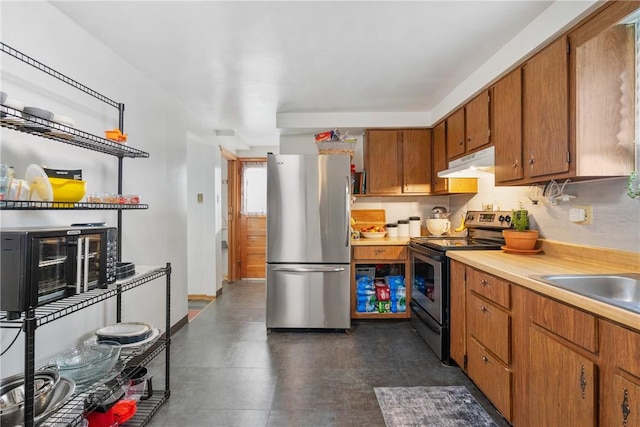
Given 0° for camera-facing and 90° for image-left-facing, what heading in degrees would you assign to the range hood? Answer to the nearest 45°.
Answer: approximately 45°

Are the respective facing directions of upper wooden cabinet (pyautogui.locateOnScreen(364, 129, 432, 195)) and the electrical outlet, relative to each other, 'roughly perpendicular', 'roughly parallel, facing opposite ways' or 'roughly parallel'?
roughly perpendicular

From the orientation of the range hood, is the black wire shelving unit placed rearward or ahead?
ahead

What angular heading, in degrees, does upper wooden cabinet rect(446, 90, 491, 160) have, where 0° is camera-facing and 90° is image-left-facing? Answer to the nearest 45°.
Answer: approximately 45°

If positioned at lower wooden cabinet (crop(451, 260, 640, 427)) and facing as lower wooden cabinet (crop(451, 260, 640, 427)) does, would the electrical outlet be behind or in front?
behind

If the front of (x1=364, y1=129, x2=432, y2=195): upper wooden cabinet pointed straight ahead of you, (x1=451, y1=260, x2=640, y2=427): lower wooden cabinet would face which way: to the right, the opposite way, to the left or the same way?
to the right

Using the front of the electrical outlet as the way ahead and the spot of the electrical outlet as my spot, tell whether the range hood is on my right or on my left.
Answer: on my right

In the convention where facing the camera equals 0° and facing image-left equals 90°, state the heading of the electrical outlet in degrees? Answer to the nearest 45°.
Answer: approximately 45°
